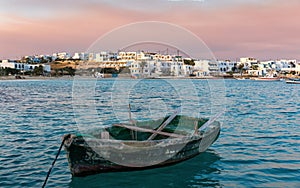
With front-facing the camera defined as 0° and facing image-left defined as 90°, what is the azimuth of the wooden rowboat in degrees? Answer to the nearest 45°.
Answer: approximately 45°
